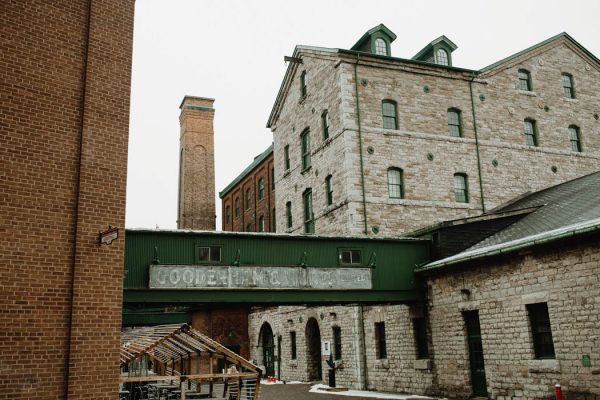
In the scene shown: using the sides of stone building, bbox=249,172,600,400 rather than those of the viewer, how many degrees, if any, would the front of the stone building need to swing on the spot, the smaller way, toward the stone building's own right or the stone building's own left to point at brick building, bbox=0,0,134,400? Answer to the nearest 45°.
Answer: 0° — it already faces it

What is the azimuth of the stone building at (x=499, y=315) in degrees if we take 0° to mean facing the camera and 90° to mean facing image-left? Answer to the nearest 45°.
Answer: approximately 45°

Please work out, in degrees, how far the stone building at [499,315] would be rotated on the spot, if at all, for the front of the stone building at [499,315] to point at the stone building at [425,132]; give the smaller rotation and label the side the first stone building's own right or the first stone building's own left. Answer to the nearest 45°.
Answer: approximately 135° to the first stone building's own right

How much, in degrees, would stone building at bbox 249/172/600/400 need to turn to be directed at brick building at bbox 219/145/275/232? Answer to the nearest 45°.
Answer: approximately 90° to its right

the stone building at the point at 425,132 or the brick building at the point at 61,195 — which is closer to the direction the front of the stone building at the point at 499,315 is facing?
the brick building

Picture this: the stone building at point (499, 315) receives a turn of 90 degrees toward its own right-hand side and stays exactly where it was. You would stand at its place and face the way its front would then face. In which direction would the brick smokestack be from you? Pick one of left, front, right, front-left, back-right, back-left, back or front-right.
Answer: front
